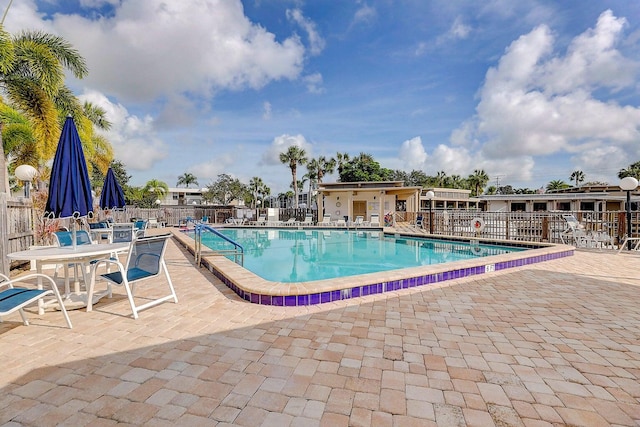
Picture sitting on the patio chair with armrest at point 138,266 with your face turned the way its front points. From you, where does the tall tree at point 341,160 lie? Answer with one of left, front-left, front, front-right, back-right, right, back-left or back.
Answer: right

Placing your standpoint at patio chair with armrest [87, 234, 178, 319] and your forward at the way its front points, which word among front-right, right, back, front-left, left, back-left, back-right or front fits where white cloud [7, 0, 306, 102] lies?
front-right

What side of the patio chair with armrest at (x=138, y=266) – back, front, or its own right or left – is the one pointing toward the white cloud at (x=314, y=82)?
right

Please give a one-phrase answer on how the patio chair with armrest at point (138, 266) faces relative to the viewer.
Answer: facing away from the viewer and to the left of the viewer

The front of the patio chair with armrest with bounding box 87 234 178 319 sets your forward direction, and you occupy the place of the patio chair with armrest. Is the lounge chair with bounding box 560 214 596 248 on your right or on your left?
on your right
